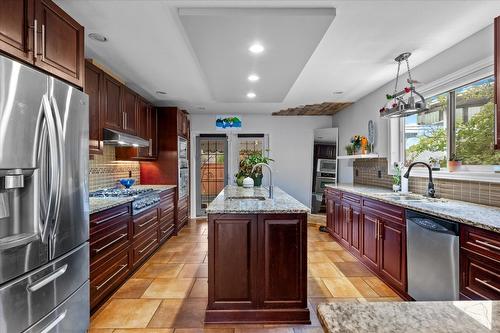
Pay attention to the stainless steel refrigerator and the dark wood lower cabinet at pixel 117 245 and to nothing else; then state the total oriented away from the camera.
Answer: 0

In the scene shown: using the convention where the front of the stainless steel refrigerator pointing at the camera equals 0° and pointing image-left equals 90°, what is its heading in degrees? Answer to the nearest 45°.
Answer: approximately 315°

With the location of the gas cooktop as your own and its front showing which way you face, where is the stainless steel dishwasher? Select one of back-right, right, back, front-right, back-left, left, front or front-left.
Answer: front

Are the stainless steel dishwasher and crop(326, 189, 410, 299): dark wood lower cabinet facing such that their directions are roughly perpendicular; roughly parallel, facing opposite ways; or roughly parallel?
roughly parallel

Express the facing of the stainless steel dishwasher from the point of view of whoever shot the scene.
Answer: facing the viewer and to the left of the viewer

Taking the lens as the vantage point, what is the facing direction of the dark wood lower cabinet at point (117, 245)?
facing the viewer and to the right of the viewer

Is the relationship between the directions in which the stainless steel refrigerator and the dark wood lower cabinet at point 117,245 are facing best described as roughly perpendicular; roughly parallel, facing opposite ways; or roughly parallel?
roughly parallel

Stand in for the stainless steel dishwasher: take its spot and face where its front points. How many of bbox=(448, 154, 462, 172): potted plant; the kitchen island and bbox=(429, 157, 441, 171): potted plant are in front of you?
1

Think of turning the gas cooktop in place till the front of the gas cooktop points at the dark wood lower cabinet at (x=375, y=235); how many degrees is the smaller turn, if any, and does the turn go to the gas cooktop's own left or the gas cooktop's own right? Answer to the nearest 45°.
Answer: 0° — it already faces it

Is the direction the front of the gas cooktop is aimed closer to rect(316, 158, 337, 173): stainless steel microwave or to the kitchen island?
the kitchen island

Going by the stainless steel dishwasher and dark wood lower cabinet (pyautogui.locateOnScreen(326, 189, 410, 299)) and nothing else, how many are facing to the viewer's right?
0

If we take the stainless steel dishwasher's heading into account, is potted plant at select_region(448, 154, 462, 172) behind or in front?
behind

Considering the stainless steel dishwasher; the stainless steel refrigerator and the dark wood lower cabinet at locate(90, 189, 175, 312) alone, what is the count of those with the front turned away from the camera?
0
